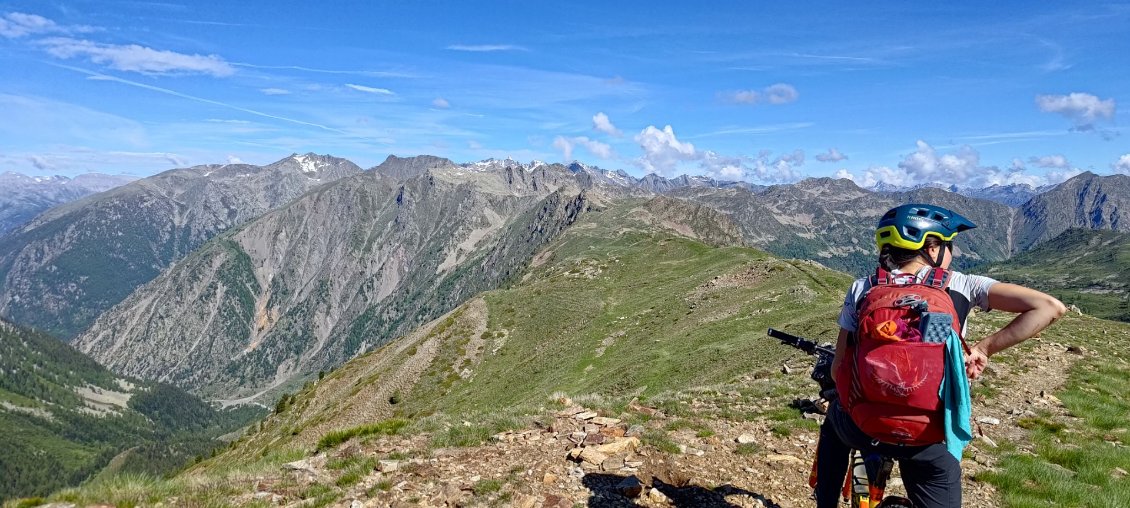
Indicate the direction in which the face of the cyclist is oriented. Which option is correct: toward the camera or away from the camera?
away from the camera

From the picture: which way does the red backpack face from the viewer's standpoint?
toward the camera
